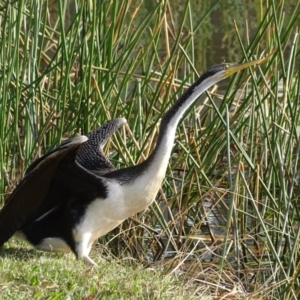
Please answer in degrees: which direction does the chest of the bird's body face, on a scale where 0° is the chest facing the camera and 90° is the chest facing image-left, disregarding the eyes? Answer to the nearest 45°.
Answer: approximately 270°
